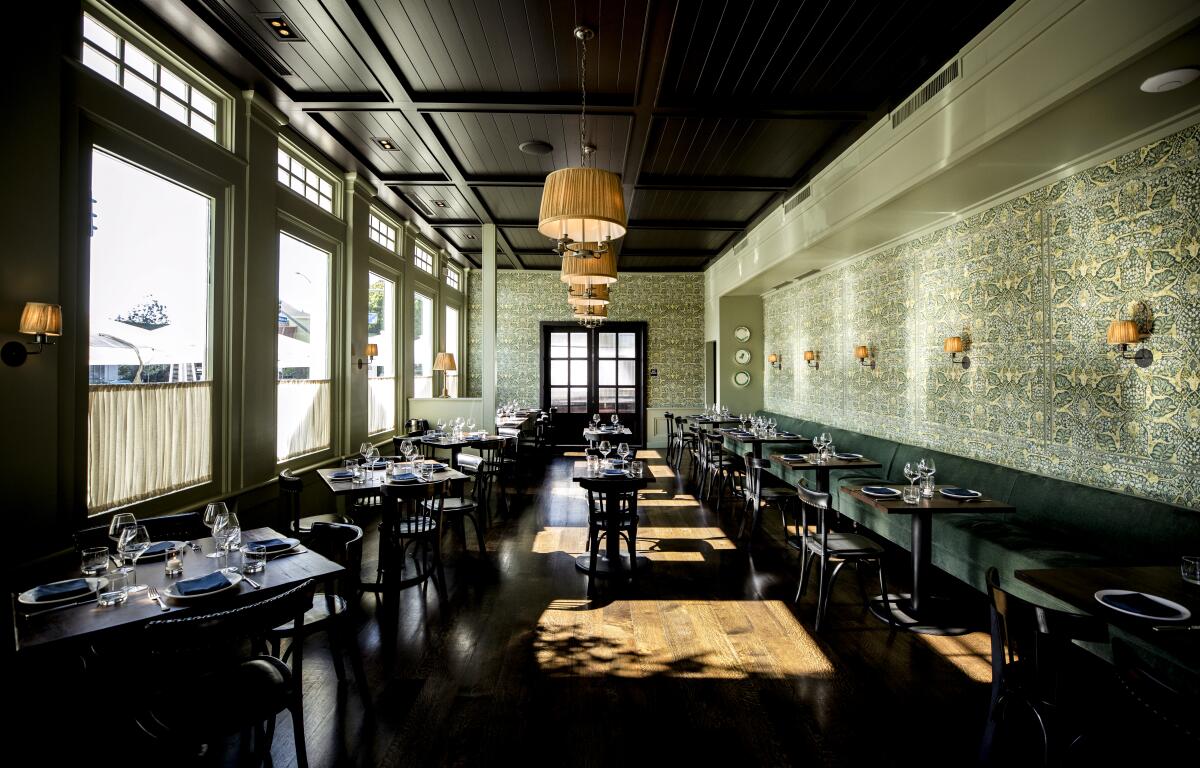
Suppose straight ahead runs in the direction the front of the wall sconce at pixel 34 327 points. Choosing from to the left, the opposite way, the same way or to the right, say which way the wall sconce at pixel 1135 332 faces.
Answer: the opposite way

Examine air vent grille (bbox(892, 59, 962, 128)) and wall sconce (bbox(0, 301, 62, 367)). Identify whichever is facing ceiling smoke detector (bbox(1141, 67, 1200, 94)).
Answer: the wall sconce

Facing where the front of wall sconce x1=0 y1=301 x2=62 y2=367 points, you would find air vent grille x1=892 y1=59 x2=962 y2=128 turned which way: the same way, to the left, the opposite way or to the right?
the opposite way

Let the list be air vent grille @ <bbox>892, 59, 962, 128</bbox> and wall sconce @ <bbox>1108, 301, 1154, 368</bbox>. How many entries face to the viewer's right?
0

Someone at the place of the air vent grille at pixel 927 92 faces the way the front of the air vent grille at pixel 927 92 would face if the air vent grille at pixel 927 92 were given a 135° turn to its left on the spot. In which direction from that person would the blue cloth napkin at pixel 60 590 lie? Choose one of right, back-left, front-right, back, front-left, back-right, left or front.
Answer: back-right

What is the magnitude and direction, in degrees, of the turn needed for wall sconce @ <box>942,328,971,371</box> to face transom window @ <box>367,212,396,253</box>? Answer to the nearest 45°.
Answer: approximately 45° to its right

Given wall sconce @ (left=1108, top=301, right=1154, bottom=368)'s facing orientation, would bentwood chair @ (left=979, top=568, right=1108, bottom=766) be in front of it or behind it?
in front

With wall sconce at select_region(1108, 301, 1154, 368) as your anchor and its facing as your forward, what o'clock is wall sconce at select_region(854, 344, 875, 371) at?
wall sconce at select_region(854, 344, 875, 371) is roughly at 3 o'clock from wall sconce at select_region(1108, 301, 1154, 368).

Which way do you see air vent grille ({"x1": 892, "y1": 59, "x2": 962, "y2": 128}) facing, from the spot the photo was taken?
facing the viewer and to the left of the viewer

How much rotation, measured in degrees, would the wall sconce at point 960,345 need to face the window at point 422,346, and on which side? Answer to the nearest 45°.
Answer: approximately 45° to its right

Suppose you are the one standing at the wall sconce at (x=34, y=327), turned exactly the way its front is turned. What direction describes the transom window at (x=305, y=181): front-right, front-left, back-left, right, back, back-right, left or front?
left
